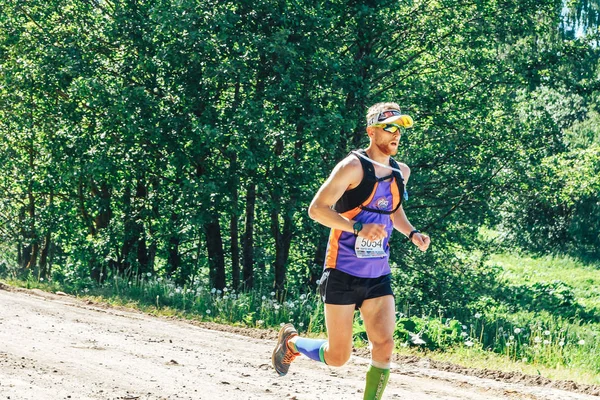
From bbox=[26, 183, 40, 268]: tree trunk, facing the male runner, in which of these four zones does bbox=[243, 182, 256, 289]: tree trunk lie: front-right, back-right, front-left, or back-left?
front-left

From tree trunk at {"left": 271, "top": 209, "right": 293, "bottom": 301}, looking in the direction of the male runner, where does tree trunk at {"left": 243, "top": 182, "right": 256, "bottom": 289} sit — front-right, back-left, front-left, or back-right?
back-right

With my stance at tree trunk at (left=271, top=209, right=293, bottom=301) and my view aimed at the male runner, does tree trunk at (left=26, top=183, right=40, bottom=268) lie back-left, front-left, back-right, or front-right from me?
back-right

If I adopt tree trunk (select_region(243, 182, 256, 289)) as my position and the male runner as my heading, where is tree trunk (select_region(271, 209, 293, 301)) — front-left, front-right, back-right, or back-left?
front-left

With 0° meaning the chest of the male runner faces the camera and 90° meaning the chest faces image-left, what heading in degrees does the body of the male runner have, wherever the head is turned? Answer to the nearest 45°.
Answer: approximately 315°

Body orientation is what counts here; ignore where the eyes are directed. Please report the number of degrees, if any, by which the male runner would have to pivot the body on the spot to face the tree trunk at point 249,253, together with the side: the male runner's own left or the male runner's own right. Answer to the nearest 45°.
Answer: approximately 135° to the male runner's own left

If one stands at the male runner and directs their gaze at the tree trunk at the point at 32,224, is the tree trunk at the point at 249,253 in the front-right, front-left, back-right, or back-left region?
front-right

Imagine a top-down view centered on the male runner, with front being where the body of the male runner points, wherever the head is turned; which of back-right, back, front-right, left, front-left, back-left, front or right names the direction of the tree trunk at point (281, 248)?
back-left

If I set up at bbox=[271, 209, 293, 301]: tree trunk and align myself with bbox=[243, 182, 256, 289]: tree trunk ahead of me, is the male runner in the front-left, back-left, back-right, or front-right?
back-left

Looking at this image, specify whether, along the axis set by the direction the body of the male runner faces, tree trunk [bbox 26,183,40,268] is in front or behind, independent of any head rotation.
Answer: behind

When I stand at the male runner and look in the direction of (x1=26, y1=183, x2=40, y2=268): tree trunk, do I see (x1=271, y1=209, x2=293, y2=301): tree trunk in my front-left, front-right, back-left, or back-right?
front-right
